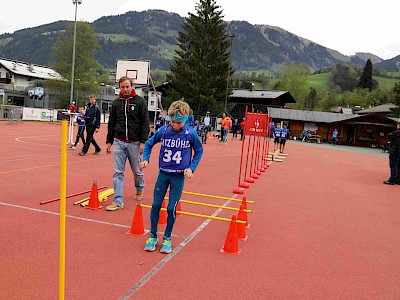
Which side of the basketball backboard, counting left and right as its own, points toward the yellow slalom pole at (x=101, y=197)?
front

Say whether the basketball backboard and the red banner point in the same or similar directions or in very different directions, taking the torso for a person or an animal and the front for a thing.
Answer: same or similar directions

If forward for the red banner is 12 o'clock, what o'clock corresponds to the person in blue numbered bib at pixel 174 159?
The person in blue numbered bib is roughly at 12 o'clock from the red banner.

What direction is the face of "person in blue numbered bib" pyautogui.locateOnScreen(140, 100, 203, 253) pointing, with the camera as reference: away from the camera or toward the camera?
toward the camera

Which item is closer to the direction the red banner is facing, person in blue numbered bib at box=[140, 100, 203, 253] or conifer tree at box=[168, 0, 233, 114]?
the person in blue numbered bib

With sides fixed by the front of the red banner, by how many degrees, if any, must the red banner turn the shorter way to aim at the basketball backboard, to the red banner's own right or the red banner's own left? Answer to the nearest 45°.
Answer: approximately 135° to the red banner's own right

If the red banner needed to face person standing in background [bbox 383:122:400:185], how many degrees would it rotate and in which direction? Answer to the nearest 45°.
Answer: approximately 90° to its left

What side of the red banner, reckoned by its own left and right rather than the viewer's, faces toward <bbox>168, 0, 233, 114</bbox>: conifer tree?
back

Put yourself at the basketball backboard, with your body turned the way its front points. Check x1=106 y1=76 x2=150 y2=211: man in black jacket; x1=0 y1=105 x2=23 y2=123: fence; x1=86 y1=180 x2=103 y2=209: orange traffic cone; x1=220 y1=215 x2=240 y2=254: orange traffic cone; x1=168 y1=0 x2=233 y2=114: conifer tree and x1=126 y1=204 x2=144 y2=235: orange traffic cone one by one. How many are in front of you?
4

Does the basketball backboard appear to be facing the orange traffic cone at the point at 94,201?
yes

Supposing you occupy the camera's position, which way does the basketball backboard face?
facing the viewer

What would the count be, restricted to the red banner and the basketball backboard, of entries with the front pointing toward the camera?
2

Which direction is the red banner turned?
toward the camera

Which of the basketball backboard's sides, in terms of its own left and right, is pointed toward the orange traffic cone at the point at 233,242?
front

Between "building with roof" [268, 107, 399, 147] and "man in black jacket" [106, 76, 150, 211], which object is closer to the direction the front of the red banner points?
the man in black jacket

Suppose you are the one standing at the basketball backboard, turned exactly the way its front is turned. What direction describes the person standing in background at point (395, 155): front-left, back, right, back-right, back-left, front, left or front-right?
front-left
